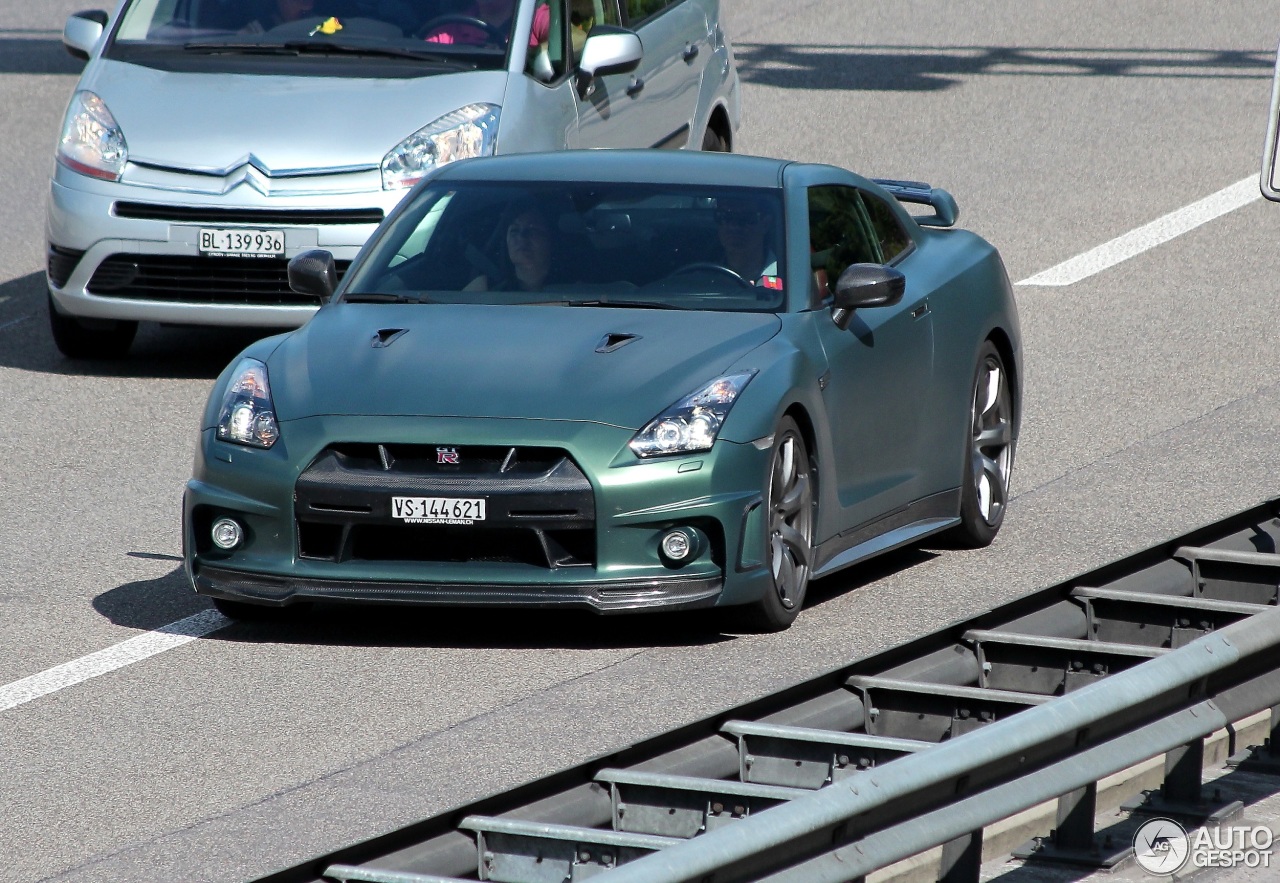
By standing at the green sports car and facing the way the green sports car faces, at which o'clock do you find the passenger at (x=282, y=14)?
The passenger is roughly at 4 o'clock from the green sports car.

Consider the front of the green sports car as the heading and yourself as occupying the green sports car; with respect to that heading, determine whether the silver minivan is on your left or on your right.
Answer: on your right

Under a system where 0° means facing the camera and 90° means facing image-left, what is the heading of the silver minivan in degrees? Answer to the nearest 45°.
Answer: approximately 45°

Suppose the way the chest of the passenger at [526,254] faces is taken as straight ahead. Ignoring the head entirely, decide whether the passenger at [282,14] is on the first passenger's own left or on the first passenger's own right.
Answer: on the first passenger's own right

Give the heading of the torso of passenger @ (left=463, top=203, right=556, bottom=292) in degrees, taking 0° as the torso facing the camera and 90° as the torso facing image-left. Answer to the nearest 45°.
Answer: approximately 45°

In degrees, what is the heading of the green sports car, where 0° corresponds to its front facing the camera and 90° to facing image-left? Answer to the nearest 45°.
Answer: approximately 45°
